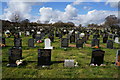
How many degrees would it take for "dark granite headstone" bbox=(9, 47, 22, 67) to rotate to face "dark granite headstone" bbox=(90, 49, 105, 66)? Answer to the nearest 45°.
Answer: approximately 90° to its left

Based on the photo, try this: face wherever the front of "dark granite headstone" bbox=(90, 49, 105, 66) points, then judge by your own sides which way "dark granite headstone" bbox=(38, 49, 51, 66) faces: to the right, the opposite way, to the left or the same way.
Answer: the same way

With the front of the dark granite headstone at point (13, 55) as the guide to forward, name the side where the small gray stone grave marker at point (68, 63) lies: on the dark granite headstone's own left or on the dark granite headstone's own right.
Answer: on the dark granite headstone's own left

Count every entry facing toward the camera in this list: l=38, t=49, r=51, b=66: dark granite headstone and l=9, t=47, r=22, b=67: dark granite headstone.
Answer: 2

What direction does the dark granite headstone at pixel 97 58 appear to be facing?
toward the camera

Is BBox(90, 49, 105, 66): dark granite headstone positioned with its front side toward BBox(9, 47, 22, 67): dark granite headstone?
no

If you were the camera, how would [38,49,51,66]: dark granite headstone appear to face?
facing the viewer

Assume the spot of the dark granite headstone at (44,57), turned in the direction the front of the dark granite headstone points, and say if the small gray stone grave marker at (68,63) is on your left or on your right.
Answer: on your left

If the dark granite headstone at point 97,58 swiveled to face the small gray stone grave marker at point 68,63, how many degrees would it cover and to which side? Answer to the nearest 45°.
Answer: approximately 45° to its right

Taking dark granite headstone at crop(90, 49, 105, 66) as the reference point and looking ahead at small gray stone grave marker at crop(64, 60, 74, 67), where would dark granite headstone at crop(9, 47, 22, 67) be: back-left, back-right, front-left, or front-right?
front-right

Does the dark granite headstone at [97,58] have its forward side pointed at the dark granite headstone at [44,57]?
no

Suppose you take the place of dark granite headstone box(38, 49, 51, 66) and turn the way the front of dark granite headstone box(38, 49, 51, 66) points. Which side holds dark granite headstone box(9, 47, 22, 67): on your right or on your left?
on your right

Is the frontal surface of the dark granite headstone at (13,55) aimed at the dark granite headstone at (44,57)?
no
